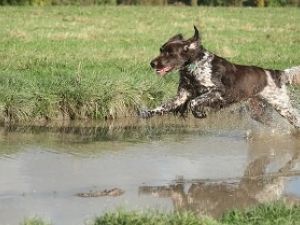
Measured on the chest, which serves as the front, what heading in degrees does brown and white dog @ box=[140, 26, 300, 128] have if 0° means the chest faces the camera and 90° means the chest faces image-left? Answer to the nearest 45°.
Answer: approximately 90°
